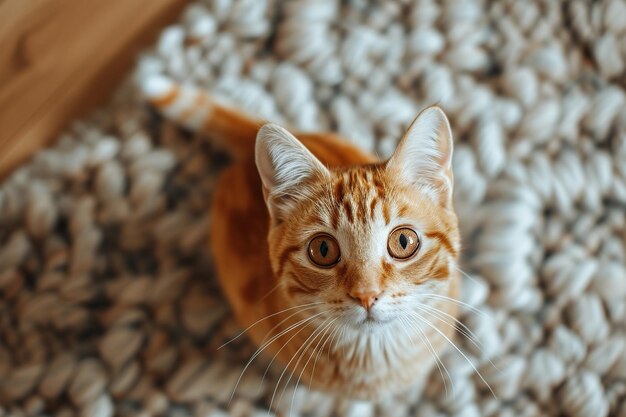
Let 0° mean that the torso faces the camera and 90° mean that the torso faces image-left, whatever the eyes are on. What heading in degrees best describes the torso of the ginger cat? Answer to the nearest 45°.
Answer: approximately 315°
